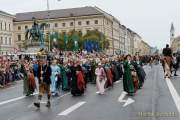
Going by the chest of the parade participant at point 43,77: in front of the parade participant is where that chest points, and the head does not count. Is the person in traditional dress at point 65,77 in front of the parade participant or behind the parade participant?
behind

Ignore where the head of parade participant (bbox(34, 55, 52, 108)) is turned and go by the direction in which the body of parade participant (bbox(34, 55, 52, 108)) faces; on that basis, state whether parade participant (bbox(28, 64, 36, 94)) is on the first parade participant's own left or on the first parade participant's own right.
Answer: on the first parade participant's own right

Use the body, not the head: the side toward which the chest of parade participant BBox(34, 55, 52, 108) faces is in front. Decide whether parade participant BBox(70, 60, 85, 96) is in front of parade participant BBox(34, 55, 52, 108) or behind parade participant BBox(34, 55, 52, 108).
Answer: behind

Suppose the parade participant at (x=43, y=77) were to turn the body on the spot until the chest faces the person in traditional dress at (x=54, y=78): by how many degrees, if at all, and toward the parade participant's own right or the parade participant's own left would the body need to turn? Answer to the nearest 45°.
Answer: approximately 135° to the parade participant's own right

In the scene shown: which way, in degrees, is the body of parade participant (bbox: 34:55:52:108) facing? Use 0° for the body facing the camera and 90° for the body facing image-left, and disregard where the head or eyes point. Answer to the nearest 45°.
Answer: approximately 45°

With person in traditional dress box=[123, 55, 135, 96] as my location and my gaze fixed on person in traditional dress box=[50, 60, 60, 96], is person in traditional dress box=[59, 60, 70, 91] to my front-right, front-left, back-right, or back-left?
front-right

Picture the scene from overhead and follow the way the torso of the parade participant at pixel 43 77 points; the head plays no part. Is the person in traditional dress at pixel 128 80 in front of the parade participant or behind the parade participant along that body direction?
behind
